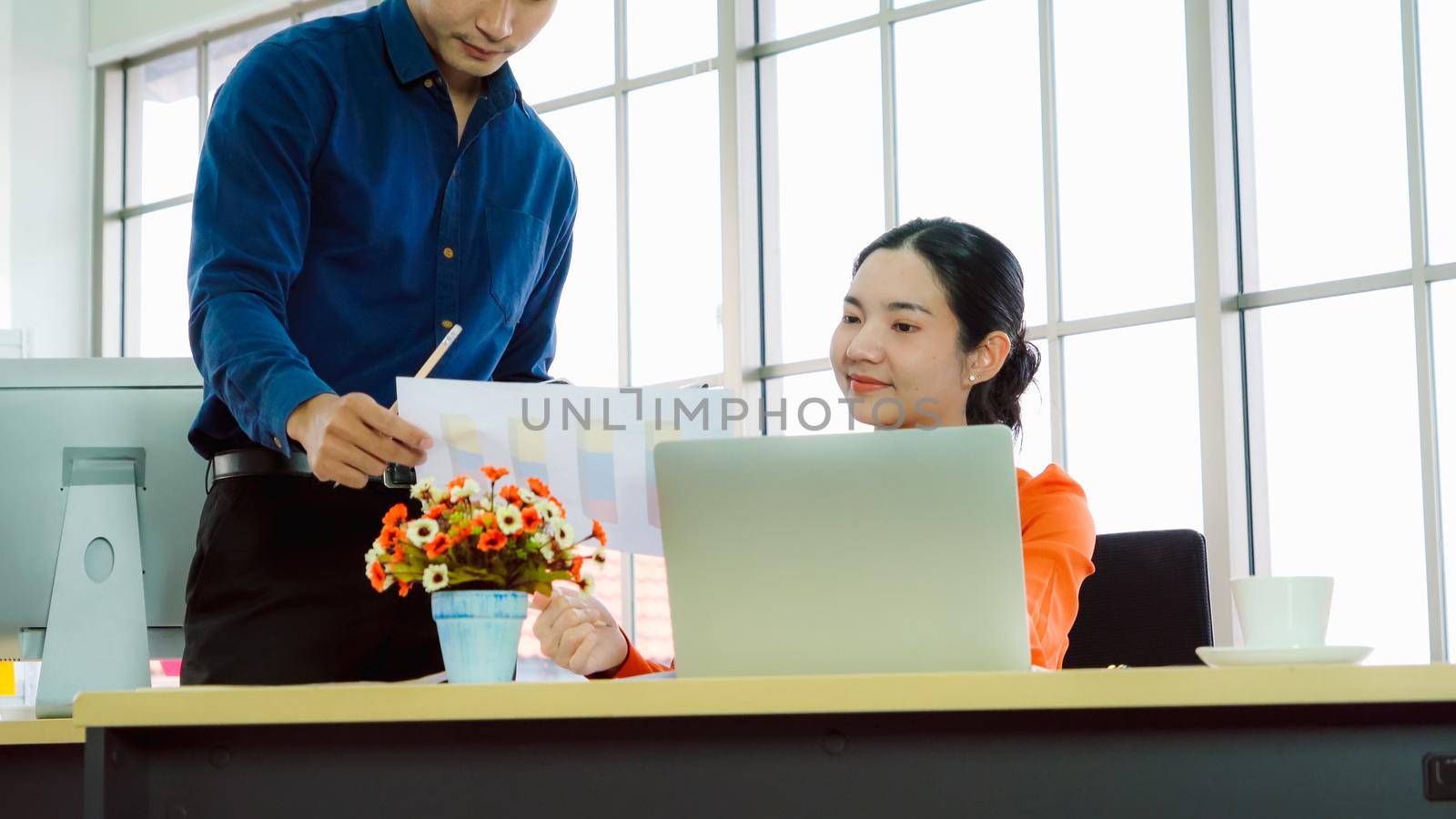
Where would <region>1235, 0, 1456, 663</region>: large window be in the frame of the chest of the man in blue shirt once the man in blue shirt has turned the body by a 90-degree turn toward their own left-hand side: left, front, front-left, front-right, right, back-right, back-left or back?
front

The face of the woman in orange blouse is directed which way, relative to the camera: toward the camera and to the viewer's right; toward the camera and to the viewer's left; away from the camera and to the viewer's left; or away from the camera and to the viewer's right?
toward the camera and to the viewer's left

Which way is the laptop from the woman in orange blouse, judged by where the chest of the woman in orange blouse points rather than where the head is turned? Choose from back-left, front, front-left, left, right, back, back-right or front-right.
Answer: front-left

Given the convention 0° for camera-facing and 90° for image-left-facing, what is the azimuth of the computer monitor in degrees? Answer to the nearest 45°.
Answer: approximately 180°

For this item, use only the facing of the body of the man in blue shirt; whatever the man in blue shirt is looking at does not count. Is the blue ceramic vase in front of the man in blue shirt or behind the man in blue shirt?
in front

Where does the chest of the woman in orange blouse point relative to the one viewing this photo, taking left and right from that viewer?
facing the viewer and to the left of the viewer

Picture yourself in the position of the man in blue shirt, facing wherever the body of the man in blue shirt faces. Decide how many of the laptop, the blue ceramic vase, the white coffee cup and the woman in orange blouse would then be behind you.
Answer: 0

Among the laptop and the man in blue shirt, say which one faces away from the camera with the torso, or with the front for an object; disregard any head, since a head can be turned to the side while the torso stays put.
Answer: the laptop

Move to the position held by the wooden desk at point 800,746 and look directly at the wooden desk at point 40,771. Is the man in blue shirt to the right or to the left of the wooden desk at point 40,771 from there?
right

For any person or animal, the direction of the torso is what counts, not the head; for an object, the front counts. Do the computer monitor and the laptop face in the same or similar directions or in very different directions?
same or similar directions

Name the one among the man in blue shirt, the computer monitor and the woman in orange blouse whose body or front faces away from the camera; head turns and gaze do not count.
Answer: the computer monitor

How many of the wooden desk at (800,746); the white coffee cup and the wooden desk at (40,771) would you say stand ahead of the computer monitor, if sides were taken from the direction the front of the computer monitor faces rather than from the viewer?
0

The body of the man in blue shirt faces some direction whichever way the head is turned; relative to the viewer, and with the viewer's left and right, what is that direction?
facing the viewer and to the right of the viewer

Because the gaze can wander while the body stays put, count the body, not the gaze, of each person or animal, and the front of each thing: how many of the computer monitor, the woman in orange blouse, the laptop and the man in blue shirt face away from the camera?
2

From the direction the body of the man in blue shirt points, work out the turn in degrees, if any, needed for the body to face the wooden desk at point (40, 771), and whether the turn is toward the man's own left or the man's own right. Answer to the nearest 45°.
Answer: approximately 45° to the man's own right

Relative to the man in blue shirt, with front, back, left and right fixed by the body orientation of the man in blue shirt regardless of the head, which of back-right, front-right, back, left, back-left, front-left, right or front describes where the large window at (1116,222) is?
left

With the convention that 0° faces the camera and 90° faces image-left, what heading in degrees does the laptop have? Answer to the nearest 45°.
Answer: approximately 180°
